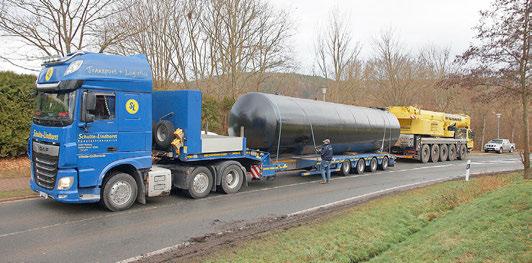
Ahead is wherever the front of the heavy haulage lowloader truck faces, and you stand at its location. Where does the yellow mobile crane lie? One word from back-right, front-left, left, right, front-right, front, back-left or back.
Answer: back

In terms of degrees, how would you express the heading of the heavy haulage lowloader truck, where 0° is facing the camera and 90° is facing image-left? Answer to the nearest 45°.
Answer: approximately 45°

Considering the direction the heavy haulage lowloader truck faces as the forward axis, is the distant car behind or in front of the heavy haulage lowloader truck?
behind

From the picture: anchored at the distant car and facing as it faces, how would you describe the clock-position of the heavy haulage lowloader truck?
The heavy haulage lowloader truck is roughly at 11 o'clock from the distant car.

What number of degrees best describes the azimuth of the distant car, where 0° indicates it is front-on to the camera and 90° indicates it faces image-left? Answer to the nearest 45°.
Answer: approximately 45°

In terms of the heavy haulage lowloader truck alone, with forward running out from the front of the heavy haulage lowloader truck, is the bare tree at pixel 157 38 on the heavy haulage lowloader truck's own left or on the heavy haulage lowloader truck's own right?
on the heavy haulage lowloader truck's own right
